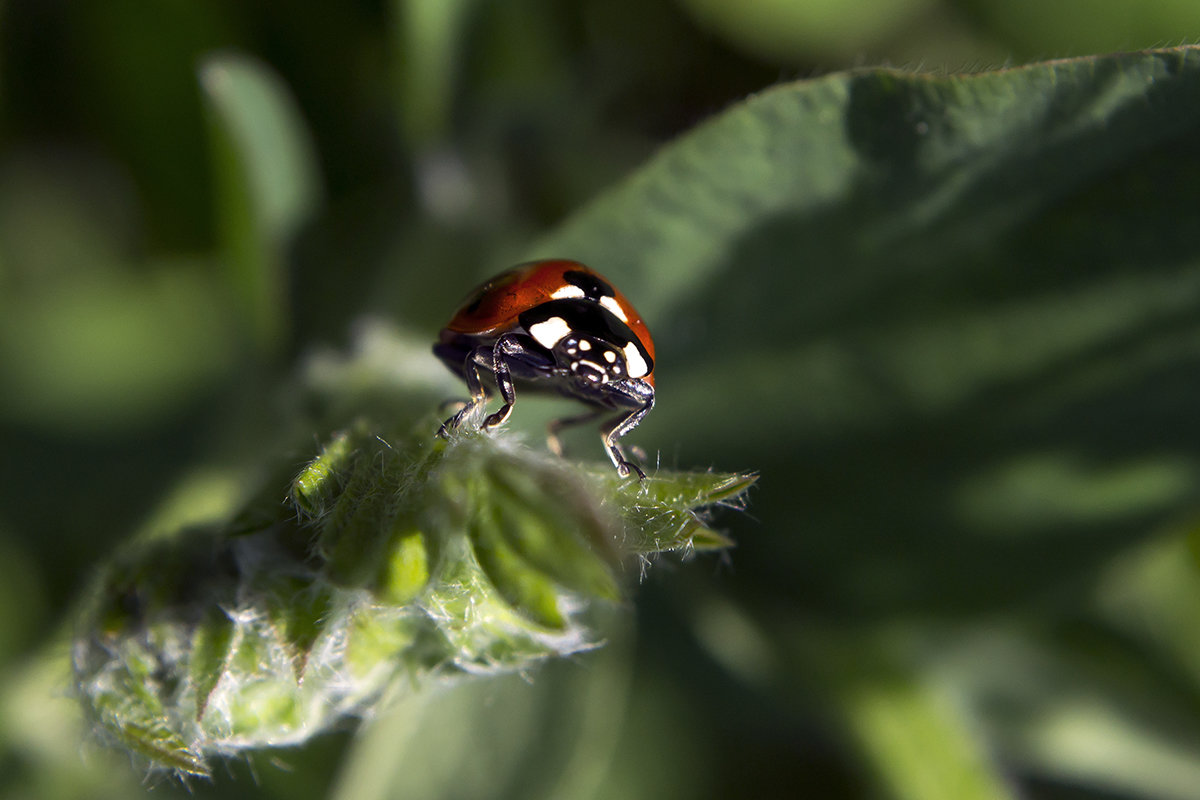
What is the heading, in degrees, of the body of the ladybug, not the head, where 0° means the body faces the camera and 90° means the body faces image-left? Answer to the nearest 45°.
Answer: approximately 315°

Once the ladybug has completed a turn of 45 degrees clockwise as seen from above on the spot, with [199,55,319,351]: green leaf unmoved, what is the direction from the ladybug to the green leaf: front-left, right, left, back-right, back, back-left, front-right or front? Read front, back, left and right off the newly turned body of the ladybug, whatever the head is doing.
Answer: back-right
